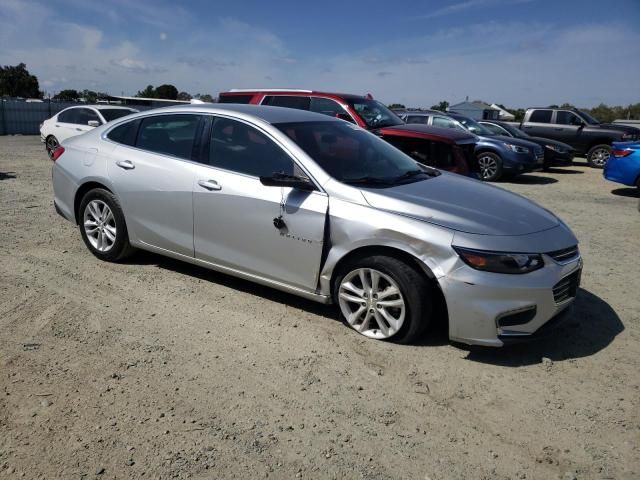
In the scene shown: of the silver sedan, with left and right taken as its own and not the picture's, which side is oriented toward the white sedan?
back

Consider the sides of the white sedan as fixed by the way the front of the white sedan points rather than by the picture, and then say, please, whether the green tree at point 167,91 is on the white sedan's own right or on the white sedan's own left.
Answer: on the white sedan's own left

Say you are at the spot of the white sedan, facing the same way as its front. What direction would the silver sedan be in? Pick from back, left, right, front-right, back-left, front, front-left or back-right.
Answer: front-right

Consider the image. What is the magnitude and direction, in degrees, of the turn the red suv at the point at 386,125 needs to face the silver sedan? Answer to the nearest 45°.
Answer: approximately 45° to its right

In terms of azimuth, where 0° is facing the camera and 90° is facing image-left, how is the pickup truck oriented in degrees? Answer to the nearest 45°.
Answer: approximately 315°

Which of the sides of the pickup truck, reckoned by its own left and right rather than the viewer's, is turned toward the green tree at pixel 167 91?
back

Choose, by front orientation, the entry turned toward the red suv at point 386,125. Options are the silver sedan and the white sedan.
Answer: the white sedan
